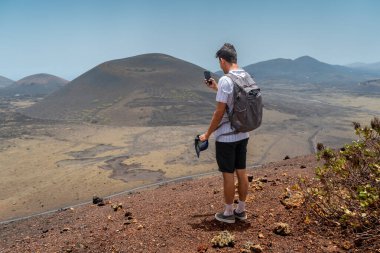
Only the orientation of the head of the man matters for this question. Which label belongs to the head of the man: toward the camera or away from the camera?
away from the camera

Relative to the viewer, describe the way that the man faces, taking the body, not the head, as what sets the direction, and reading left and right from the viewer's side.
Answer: facing away from the viewer and to the left of the viewer
